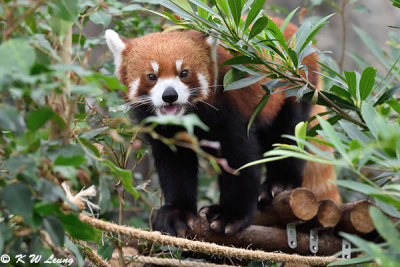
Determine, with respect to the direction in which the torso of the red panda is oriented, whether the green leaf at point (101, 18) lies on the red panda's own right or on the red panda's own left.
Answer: on the red panda's own right

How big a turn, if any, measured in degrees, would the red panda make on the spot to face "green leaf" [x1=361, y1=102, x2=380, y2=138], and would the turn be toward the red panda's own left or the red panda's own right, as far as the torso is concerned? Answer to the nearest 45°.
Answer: approximately 90° to the red panda's own left

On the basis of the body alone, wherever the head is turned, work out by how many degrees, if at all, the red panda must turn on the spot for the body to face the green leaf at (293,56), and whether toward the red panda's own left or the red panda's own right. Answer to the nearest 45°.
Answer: approximately 90° to the red panda's own left

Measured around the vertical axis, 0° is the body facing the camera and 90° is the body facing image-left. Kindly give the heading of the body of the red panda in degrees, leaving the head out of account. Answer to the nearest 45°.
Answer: approximately 45°

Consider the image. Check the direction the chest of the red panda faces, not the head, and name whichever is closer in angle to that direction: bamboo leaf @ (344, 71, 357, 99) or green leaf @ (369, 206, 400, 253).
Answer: the green leaf

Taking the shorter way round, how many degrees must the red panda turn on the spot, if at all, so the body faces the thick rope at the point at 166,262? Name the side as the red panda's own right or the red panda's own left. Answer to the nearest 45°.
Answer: approximately 45° to the red panda's own left
